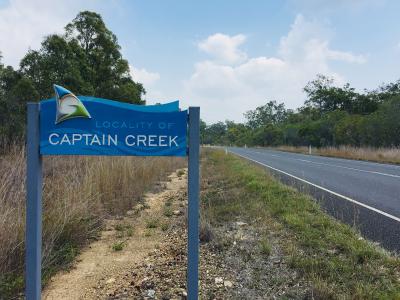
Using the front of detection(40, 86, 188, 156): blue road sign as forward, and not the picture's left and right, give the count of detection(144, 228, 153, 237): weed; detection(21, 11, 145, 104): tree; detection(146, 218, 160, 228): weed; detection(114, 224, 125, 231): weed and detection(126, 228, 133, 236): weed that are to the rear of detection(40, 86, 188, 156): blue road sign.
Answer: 5

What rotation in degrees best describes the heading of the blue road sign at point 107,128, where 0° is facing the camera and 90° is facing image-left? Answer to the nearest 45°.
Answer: approximately 0°

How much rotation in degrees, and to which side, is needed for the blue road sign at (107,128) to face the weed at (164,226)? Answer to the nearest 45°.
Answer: approximately 180°

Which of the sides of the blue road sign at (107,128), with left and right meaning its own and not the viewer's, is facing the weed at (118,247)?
back

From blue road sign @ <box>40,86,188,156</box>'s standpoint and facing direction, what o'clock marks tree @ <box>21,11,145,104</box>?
The tree is roughly at 6 o'clock from the blue road sign.

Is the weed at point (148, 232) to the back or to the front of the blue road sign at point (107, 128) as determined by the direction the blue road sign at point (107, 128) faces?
to the back

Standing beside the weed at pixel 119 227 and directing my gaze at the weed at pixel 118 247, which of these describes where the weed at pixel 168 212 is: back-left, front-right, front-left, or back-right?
back-left

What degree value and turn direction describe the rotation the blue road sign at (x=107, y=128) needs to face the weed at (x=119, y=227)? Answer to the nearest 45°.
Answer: approximately 180°
